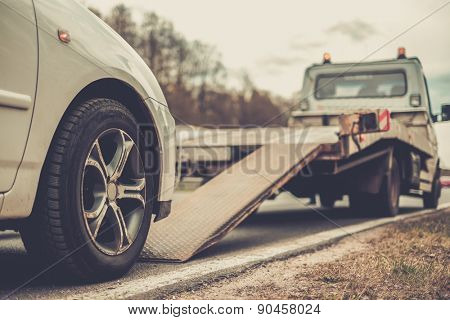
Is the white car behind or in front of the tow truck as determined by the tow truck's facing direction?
behind

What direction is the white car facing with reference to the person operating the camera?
facing away from the viewer and to the right of the viewer

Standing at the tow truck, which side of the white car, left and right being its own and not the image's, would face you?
front

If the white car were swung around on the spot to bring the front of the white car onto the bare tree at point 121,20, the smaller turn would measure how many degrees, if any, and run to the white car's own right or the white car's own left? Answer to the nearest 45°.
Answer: approximately 45° to the white car's own left

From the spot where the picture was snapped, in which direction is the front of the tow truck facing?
facing away from the viewer and to the right of the viewer
